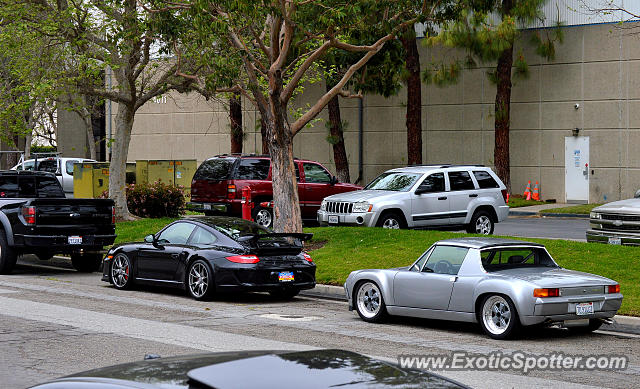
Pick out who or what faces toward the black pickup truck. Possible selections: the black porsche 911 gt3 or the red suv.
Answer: the black porsche 911 gt3

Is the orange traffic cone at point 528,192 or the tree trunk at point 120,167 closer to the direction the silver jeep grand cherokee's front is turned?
the tree trunk

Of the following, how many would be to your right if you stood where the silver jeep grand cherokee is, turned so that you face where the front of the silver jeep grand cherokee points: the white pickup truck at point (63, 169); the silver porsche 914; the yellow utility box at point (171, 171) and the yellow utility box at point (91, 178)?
3

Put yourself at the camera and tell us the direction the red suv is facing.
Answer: facing away from the viewer and to the right of the viewer

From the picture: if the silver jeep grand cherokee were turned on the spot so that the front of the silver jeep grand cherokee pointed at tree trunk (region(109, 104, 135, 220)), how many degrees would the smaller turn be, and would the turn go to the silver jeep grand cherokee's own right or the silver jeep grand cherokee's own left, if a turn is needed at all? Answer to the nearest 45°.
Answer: approximately 45° to the silver jeep grand cherokee's own right

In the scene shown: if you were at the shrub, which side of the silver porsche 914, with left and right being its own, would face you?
front

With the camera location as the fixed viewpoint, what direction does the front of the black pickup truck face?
facing away from the viewer and to the left of the viewer

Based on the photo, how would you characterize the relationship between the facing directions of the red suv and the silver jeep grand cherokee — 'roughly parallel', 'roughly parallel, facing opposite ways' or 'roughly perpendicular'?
roughly parallel, facing opposite ways

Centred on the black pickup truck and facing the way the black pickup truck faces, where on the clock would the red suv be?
The red suv is roughly at 3 o'clock from the black pickup truck.

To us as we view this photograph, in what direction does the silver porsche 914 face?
facing away from the viewer and to the left of the viewer

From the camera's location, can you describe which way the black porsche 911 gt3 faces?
facing away from the viewer and to the left of the viewer

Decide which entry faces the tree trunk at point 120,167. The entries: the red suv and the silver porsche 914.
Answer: the silver porsche 914

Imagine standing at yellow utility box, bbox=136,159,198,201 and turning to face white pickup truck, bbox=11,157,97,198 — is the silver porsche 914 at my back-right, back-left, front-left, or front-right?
back-left

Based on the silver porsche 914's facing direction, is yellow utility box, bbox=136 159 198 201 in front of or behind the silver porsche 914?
in front

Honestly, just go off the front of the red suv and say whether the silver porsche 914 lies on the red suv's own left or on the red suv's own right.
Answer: on the red suv's own right

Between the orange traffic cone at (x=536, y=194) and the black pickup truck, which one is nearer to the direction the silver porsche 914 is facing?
the black pickup truck

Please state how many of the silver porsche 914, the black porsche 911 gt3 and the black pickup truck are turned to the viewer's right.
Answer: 0

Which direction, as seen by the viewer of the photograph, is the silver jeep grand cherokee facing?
facing the viewer and to the left of the viewer

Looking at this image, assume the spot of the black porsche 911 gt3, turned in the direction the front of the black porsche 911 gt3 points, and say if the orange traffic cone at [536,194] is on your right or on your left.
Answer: on your right
